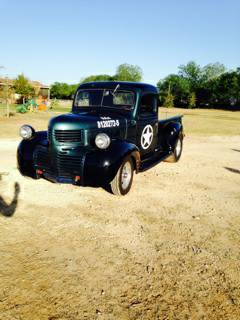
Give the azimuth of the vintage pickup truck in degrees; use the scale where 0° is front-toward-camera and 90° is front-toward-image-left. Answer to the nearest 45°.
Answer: approximately 45°
